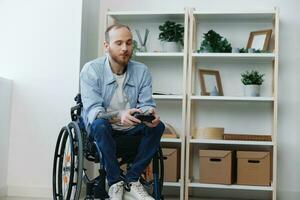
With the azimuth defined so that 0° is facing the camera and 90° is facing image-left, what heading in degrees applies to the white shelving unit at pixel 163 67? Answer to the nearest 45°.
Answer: approximately 0°

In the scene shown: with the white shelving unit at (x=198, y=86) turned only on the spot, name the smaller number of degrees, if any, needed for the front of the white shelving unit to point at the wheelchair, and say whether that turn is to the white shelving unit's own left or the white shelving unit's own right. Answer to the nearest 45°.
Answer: approximately 45° to the white shelving unit's own right
